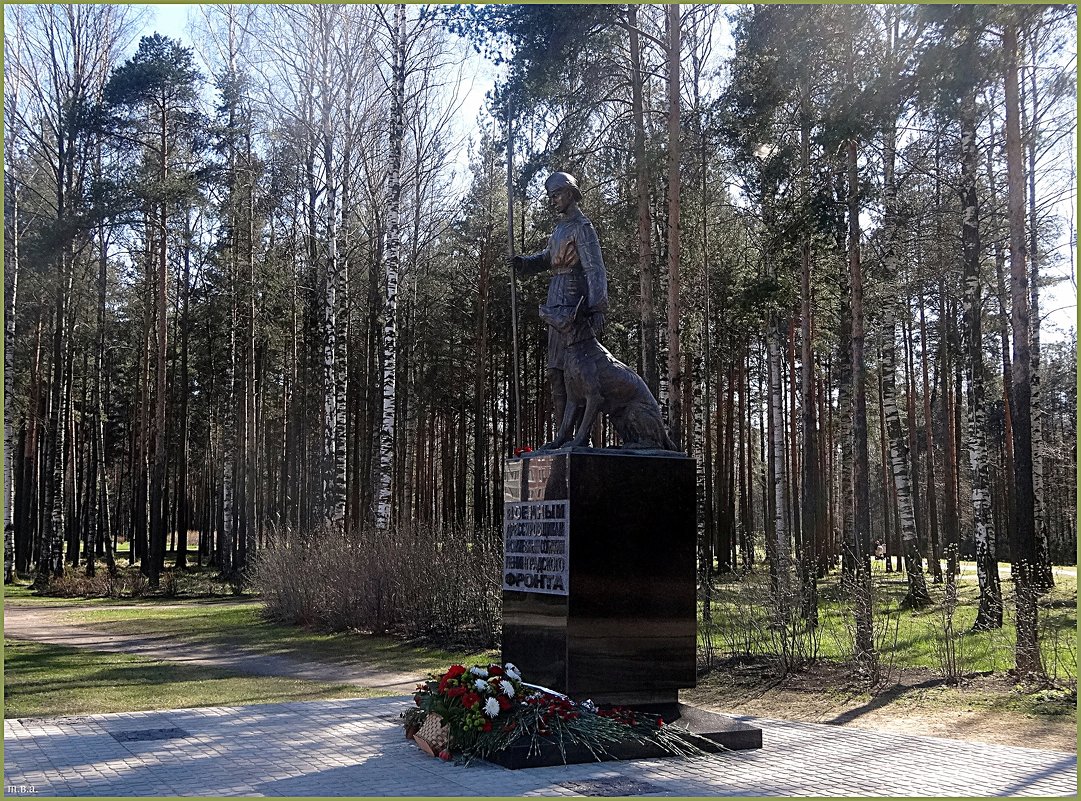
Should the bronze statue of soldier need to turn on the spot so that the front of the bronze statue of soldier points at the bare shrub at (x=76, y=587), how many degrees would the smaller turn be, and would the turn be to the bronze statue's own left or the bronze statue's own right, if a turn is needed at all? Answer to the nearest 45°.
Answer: approximately 90° to the bronze statue's own right

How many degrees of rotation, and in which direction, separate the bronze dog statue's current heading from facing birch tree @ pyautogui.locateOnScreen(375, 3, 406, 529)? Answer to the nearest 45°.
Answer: approximately 90° to its right

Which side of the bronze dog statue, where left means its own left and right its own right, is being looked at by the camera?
left

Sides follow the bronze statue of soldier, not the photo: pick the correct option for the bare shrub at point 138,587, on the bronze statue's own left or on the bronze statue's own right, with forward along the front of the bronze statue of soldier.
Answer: on the bronze statue's own right
